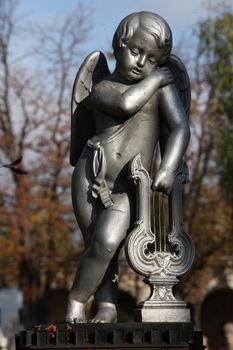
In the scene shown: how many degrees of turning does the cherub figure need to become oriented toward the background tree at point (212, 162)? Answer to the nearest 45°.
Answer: approximately 180°

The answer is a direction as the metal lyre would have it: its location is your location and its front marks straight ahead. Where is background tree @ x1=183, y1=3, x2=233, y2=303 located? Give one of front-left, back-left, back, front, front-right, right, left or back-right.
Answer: back

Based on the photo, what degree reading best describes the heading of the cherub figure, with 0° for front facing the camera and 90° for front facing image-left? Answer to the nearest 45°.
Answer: approximately 0°

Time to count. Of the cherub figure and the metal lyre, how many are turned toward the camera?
2
